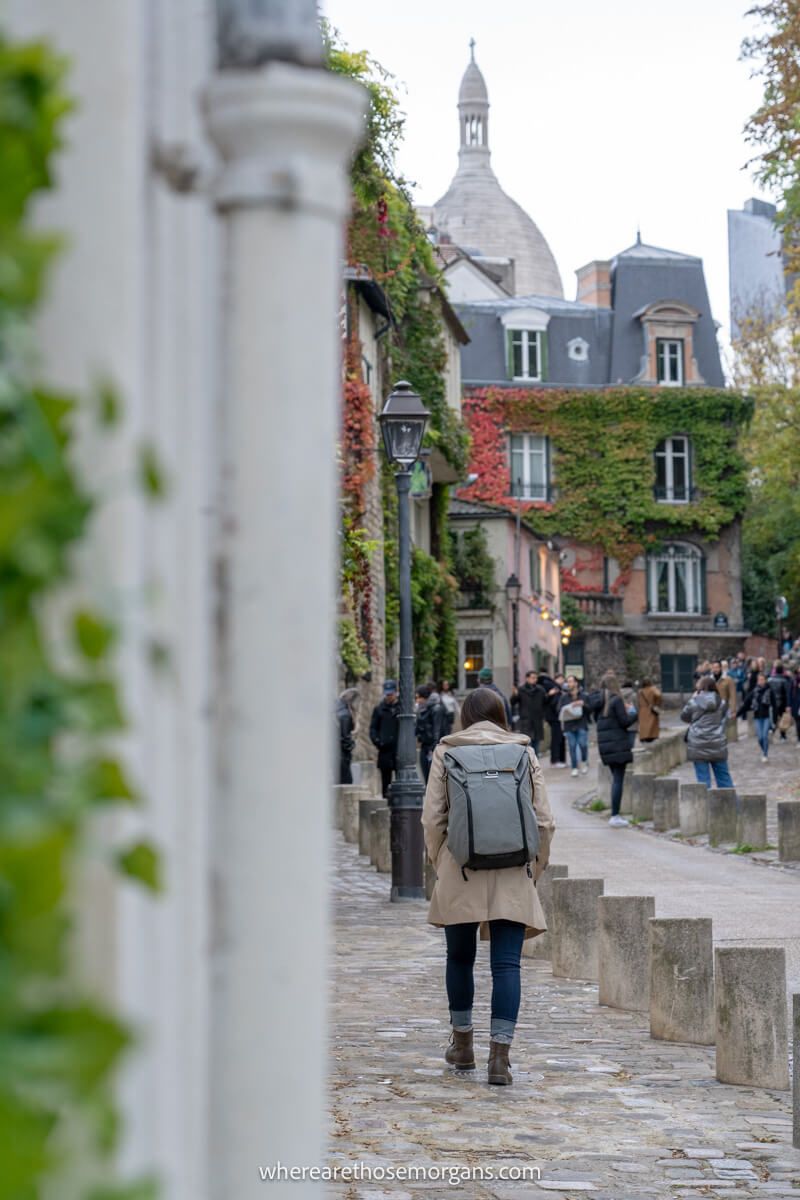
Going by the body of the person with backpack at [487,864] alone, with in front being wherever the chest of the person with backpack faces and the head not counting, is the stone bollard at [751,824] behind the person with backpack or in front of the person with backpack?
in front

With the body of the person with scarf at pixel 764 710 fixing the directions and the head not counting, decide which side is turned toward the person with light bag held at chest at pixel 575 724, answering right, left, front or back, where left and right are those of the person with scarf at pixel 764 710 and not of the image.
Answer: right

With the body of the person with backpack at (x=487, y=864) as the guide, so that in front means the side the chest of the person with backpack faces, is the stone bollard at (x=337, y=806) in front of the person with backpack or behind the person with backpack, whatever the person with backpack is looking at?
in front

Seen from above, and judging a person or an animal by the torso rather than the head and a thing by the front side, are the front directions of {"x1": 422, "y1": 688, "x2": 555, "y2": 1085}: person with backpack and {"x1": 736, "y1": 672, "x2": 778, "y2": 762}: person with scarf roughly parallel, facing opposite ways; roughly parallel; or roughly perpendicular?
roughly parallel, facing opposite ways

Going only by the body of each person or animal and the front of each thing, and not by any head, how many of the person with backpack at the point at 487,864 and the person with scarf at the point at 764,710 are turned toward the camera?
1

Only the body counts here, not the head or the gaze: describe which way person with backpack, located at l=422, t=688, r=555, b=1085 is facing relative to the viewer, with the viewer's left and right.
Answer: facing away from the viewer

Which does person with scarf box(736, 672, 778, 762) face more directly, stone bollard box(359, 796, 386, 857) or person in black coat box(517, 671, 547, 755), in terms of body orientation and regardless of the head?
the stone bollard

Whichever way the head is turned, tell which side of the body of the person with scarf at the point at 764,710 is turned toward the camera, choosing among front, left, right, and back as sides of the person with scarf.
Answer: front

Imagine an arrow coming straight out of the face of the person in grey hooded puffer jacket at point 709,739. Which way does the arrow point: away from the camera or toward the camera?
away from the camera

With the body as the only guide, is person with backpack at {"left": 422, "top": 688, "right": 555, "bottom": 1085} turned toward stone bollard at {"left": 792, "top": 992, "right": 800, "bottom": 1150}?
no

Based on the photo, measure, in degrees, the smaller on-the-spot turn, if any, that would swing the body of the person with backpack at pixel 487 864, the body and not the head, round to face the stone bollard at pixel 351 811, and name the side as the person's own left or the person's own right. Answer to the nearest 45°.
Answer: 0° — they already face it

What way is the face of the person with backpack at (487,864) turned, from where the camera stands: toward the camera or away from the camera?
away from the camera

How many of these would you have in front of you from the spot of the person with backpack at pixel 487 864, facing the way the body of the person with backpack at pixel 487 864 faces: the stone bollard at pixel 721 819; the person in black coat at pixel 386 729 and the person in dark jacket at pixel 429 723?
3

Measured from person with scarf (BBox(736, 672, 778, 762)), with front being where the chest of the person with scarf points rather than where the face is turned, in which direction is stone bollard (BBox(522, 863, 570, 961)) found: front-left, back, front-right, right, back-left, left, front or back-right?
front

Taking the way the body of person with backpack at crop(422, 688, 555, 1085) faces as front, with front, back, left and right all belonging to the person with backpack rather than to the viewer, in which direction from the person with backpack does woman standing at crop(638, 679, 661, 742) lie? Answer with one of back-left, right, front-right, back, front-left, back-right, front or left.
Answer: front
